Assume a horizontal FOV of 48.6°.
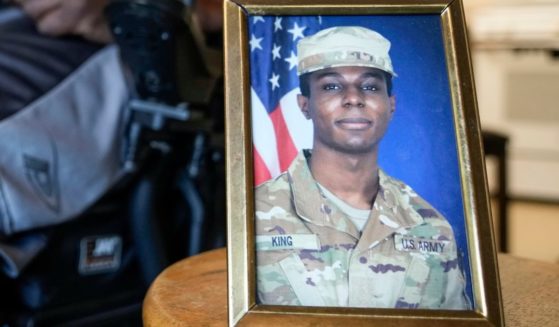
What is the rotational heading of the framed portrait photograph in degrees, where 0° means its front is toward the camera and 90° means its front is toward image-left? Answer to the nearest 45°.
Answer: approximately 0°
